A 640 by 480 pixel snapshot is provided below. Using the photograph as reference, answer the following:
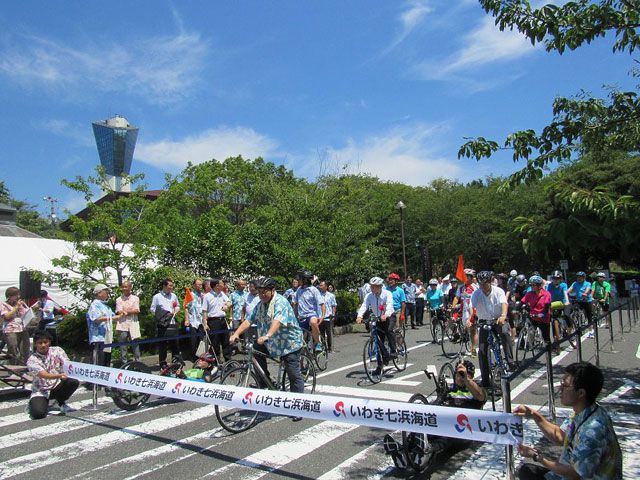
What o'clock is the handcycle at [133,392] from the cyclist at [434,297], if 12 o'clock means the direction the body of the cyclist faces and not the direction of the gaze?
The handcycle is roughly at 1 o'clock from the cyclist.

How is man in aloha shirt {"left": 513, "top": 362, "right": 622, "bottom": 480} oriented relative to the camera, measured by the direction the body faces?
to the viewer's left

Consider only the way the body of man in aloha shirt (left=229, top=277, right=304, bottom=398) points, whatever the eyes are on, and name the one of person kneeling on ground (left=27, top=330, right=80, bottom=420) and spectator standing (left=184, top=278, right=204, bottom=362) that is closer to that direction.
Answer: the person kneeling on ground

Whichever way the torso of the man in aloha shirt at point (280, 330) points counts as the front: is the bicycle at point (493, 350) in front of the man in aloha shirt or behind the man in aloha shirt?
behind

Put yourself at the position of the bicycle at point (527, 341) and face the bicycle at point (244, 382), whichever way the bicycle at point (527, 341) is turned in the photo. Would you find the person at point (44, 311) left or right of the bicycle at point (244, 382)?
right

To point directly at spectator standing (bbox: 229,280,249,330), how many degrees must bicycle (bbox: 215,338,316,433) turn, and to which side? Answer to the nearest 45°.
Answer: approximately 135° to its right

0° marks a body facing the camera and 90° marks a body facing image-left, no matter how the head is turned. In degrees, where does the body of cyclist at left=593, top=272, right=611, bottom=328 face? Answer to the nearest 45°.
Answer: approximately 45°

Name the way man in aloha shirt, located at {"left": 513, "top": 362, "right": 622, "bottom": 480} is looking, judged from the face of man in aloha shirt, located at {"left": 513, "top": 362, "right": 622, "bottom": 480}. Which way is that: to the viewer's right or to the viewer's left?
to the viewer's left
